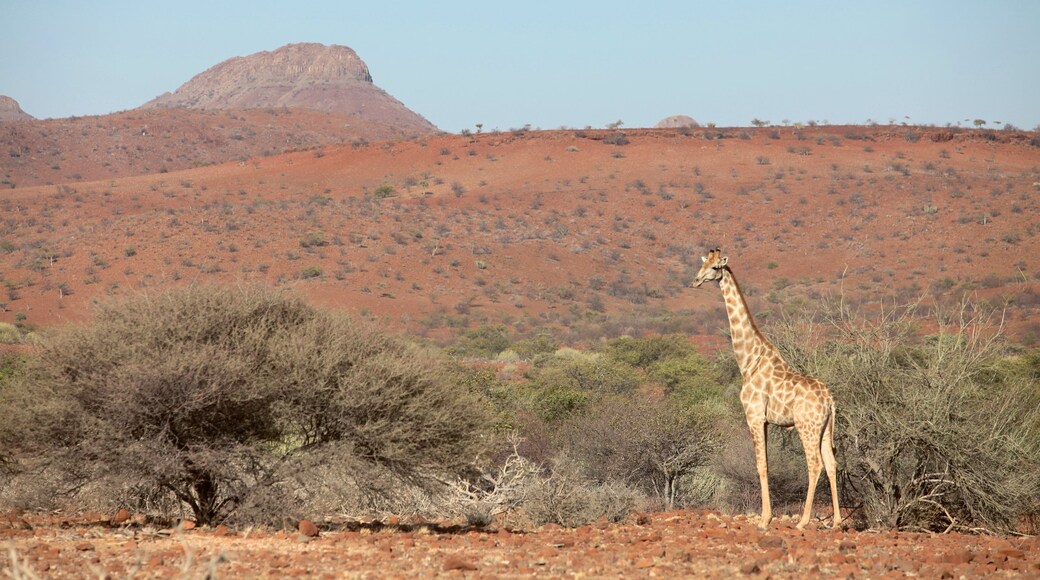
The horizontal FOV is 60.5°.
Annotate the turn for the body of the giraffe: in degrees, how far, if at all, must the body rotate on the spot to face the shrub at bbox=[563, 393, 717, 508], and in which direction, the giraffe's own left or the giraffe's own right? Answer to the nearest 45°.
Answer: approximately 45° to the giraffe's own right

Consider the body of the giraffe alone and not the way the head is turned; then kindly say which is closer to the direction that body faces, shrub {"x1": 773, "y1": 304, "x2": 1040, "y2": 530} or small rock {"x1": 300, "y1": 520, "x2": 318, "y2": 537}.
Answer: the small rock

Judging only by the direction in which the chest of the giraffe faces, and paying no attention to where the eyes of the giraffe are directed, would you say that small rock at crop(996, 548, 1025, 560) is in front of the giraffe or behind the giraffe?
behind

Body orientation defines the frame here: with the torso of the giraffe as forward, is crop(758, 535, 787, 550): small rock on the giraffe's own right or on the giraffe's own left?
on the giraffe's own left

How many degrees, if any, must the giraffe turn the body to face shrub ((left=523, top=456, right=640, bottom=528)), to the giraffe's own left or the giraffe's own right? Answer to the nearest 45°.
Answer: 0° — it already faces it

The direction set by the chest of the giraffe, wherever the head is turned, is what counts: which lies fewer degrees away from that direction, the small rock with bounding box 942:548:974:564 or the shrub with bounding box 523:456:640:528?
the shrub

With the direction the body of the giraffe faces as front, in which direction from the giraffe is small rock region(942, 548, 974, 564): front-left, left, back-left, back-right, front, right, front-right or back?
back-left

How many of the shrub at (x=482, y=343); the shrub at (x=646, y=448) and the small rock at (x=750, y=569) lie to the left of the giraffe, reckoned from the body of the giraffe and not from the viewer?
1

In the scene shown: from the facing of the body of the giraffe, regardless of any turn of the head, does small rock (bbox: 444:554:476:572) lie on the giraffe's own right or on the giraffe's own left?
on the giraffe's own left

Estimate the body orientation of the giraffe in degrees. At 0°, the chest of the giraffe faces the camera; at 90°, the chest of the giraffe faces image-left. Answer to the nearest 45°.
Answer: approximately 90°

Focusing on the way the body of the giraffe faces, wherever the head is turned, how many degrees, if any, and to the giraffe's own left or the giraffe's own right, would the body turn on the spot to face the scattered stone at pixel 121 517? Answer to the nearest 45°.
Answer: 0° — it already faces it
